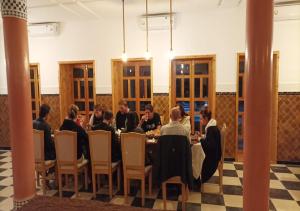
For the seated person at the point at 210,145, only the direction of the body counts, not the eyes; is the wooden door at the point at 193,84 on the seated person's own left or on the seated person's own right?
on the seated person's own right

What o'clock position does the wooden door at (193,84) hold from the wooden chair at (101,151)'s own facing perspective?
The wooden door is roughly at 12 o'clock from the wooden chair.

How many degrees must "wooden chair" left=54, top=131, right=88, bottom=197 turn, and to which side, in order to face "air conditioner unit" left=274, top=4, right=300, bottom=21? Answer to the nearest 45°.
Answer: approximately 45° to its right

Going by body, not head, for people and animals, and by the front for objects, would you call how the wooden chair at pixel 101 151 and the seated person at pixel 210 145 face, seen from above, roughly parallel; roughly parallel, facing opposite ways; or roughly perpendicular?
roughly perpendicular

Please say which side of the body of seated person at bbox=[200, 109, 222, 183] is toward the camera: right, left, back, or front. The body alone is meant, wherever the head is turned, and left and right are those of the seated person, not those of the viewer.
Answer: left

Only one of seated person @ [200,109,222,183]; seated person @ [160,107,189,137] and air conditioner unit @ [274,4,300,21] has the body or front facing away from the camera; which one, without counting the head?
seated person @ [160,107,189,137]

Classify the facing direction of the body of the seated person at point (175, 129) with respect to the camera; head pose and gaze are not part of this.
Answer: away from the camera

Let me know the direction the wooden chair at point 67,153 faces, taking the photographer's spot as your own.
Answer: facing away from the viewer and to the right of the viewer

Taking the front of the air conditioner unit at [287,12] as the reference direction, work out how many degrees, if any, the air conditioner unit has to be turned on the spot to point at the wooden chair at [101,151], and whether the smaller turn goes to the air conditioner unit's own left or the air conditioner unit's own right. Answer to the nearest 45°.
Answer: approximately 45° to the air conditioner unit's own right

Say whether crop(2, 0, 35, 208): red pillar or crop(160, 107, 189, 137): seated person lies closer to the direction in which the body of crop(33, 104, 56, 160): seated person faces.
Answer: the seated person
